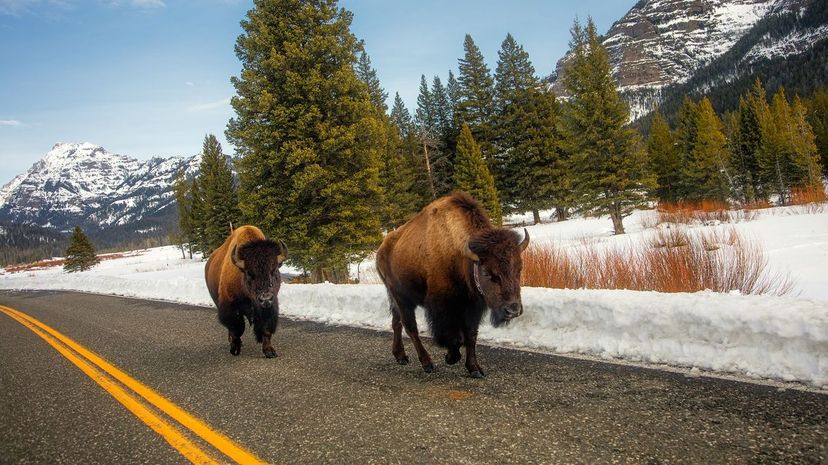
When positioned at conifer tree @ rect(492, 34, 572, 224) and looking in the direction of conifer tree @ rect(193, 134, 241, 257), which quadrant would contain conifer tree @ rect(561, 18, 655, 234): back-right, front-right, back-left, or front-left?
back-left

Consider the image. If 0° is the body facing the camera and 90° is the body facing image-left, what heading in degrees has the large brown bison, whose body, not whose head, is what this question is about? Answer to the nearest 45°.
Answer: approximately 315°

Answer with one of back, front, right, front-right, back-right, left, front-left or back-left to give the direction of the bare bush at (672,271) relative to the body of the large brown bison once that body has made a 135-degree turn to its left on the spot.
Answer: front-right

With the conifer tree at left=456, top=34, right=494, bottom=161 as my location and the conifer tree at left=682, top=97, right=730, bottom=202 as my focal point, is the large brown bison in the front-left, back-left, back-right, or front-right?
back-right

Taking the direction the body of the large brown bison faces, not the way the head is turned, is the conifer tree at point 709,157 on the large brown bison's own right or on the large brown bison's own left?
on the large brown bison's own left

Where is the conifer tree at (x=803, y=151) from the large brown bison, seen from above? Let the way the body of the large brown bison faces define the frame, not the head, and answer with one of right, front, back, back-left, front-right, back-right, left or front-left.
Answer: left

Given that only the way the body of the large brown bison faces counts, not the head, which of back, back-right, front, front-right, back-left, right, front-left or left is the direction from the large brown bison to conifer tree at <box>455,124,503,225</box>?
back-left

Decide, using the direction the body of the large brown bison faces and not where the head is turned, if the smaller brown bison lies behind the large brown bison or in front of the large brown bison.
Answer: behind

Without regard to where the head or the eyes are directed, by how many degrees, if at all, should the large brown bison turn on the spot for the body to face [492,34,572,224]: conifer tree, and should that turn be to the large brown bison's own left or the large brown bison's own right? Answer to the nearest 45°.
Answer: approximately 135° to the large brown bison's own left

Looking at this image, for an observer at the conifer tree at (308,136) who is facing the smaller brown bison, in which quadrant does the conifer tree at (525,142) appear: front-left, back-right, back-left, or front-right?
back-left
